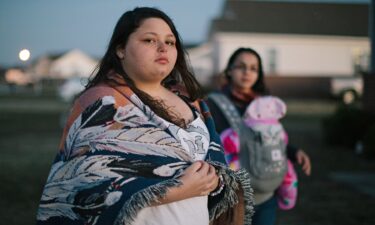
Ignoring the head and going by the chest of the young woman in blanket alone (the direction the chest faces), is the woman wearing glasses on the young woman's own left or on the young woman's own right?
on the young woman's own left

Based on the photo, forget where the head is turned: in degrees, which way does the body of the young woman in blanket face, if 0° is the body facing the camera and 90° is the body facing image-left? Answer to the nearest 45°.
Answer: approximately 315°

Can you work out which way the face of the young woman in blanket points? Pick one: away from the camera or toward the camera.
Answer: toward the camera

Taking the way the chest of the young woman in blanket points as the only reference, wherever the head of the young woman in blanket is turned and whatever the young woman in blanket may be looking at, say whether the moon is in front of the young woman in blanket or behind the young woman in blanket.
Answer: behind

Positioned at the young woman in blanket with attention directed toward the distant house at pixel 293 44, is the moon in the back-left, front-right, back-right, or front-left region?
front-left

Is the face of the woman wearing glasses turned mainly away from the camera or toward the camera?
toward the camera

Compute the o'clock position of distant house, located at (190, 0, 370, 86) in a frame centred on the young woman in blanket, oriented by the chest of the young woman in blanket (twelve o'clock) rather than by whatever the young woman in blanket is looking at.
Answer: The distant house is roughly at 8 o'clock from the young woman in blanket.
